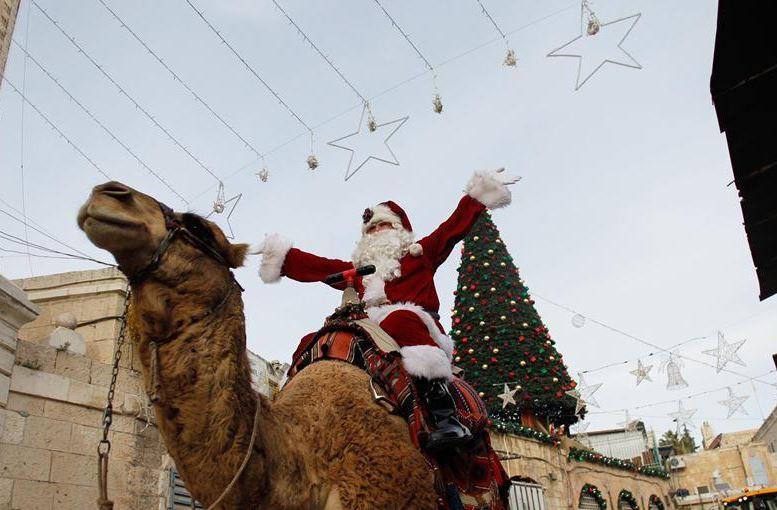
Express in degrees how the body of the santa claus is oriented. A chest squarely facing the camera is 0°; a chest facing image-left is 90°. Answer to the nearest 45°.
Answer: approximately 45°

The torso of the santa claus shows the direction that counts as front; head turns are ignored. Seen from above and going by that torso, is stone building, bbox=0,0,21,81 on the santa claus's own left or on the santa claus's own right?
on the santa claus's own right

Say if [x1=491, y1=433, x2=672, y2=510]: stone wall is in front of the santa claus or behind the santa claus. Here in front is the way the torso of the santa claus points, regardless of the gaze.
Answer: behind

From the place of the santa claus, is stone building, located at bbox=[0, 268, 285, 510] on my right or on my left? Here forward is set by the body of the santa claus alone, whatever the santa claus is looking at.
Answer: on my right
